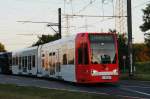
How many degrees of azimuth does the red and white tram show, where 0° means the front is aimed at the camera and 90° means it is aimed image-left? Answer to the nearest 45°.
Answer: approximately 315°
